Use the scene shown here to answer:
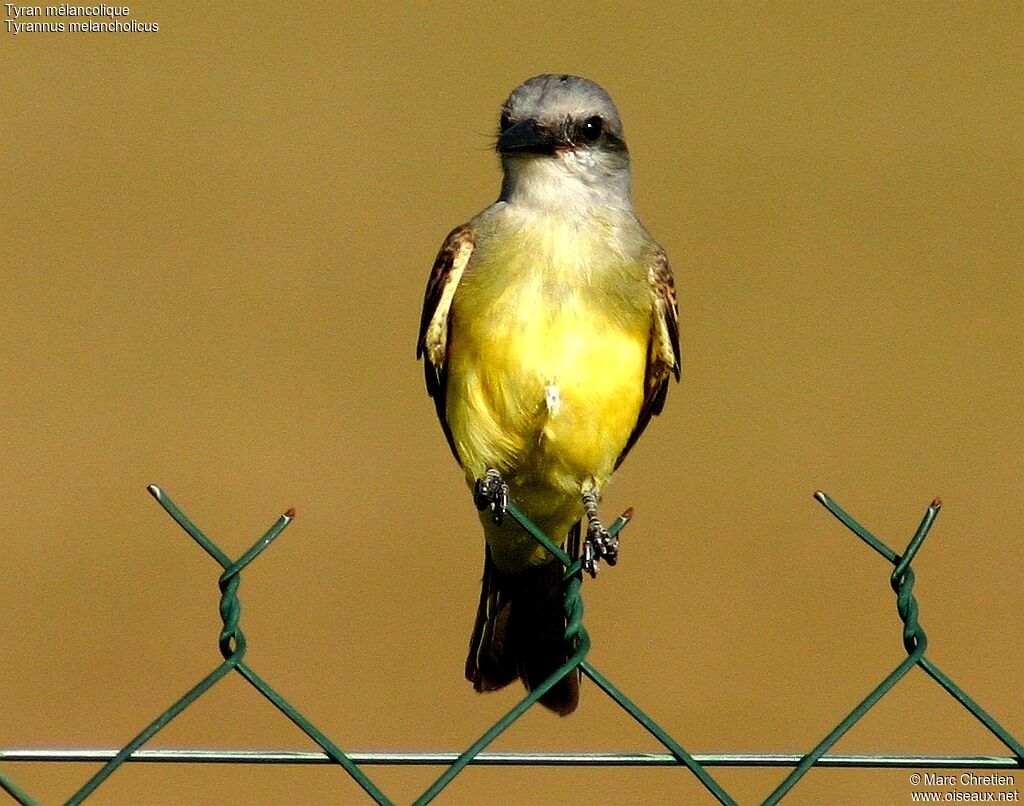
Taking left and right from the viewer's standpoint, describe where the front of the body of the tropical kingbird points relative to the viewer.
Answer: facing the viewer
